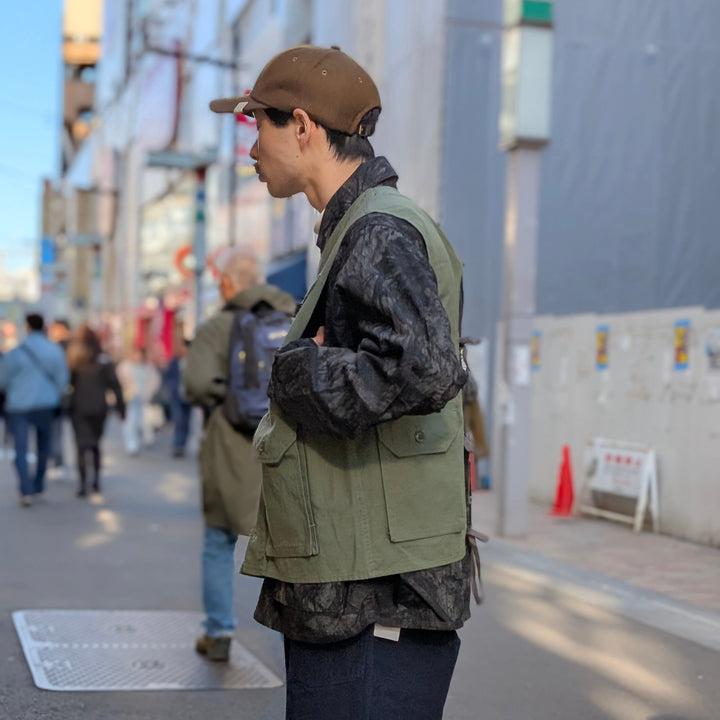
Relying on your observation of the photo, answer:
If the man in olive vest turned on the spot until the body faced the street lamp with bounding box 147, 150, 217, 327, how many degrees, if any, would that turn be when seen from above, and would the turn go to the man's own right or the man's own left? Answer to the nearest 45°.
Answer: approximately 90° to the man's own right

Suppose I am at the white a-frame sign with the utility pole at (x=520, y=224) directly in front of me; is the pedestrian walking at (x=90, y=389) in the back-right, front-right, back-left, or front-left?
front-right

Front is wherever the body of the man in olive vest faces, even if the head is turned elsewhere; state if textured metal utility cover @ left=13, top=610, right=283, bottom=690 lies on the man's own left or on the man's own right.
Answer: on the man's own right

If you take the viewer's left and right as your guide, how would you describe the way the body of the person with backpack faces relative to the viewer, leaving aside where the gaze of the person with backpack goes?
facing away from the viewer and to the left of the viewer

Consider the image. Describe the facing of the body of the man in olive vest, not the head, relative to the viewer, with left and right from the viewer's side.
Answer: facing to the left of the viewer

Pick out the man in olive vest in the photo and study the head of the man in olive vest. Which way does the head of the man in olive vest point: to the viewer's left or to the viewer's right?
to the viewer's left
